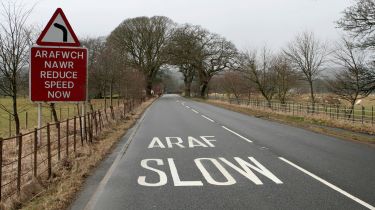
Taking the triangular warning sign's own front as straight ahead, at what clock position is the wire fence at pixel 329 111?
The wire fence is roughly at 8 o'clock from the triangular warning sign.

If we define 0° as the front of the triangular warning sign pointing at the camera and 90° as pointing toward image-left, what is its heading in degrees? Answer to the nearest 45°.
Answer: approximately 0°

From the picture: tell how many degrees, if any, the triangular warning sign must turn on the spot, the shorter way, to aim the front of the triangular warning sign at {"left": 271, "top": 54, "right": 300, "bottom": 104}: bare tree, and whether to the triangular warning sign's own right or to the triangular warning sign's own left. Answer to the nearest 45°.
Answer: approximately 135° to the triangular warning sign's own left
